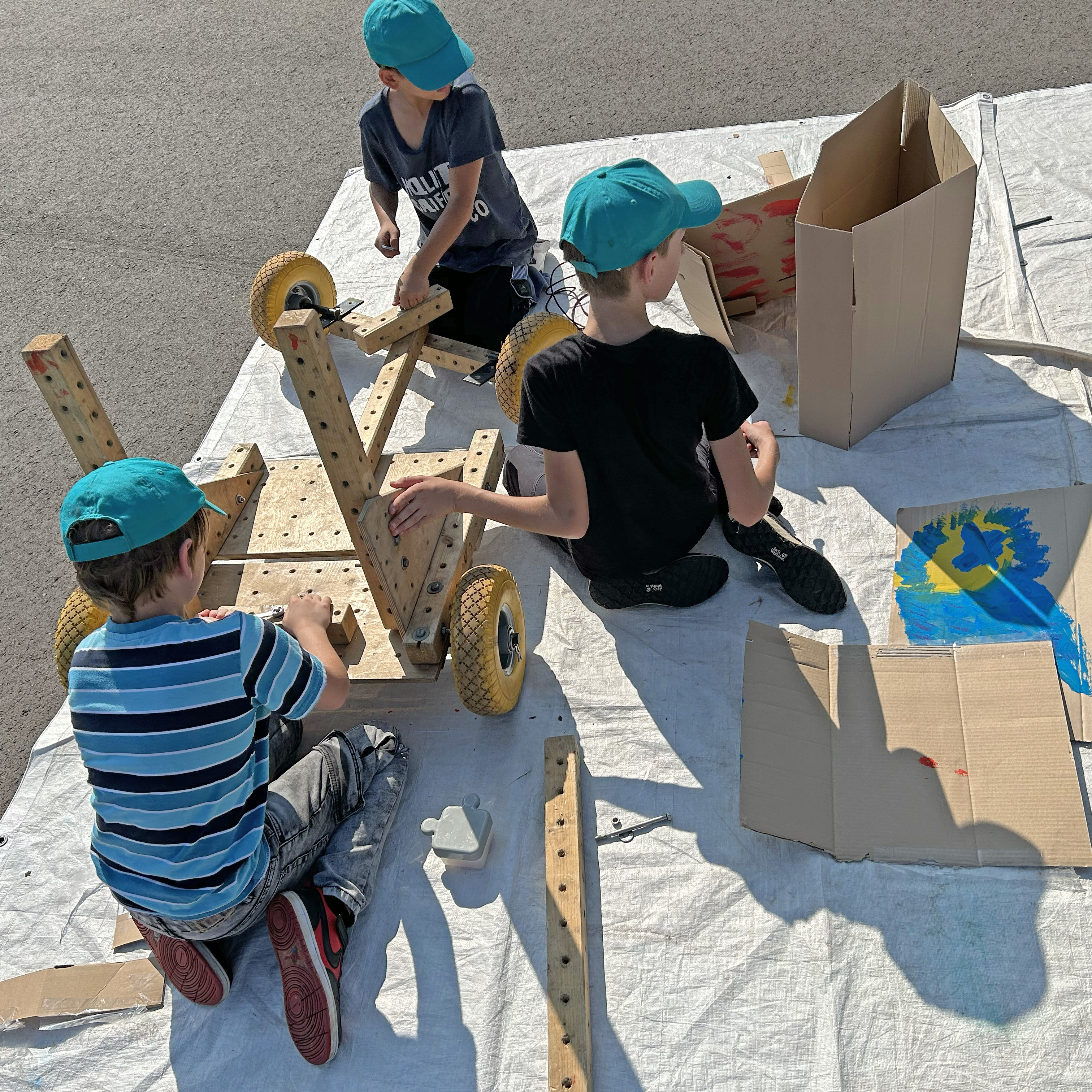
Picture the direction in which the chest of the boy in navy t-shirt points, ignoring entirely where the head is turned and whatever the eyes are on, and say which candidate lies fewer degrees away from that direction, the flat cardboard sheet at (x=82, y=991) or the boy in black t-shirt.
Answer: the flat cardboard sheet

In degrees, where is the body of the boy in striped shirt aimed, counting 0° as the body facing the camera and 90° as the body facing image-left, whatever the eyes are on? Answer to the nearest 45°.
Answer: approximately 225°

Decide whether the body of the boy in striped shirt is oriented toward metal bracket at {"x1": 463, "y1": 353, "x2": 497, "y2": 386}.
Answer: yes

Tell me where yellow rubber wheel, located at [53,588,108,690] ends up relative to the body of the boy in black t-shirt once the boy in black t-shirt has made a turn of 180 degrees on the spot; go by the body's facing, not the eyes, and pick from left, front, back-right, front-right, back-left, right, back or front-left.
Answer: right

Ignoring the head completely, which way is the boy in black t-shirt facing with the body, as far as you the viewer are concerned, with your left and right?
facing away from the viewer

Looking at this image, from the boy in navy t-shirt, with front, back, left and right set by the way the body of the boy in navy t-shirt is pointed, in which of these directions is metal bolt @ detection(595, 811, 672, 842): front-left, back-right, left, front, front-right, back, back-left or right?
front-left

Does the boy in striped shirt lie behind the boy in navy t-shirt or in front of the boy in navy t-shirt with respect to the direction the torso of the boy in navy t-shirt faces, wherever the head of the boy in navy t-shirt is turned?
in front

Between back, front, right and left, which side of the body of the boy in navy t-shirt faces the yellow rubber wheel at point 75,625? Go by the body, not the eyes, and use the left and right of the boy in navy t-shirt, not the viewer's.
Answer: front

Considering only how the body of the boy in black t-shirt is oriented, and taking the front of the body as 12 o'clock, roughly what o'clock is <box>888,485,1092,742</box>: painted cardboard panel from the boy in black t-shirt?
The painted cardboard panel is roughly at 3 o'clock from the boy in black t-shirt.

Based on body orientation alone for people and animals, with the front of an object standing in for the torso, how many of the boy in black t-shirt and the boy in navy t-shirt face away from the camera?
1

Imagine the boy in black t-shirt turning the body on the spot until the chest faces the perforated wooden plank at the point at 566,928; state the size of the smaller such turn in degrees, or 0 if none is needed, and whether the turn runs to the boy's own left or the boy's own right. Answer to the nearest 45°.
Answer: approximately 135° to the boy's own left

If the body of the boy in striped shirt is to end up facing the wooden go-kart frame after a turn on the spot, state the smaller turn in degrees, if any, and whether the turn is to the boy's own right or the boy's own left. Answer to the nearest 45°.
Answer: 0° — they already face it

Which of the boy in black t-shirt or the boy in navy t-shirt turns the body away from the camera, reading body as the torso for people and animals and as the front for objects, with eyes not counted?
the boy in black t-shirt

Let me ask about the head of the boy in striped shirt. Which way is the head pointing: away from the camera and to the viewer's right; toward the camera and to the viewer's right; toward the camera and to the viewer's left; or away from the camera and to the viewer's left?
away from the camera and to the viewer's right
